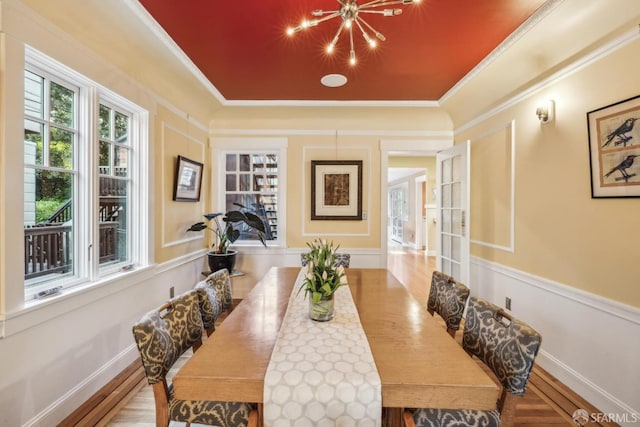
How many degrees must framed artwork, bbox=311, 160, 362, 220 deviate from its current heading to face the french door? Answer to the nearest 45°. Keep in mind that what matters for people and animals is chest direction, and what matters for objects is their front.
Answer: approximately 90° to its left

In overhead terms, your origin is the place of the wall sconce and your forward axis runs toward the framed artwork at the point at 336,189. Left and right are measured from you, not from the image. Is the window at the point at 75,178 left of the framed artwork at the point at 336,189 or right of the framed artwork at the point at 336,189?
left

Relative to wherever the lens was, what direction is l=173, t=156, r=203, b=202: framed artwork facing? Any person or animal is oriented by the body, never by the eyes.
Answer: facing the viewer and to the right of the viewer

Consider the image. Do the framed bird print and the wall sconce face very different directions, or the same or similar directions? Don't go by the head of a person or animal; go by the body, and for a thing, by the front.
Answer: same or similar directions

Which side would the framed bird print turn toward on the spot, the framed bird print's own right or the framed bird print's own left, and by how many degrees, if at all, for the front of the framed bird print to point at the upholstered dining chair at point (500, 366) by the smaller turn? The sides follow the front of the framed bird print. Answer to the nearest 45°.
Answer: approximately 45° to the framed bird print's own left

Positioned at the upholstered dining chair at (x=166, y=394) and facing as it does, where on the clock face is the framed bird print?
The framed bird print is roughly at 11 o'clock from the upholstered dining chair.

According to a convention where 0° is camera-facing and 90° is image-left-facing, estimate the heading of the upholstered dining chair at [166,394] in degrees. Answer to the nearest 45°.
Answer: approximately 315°

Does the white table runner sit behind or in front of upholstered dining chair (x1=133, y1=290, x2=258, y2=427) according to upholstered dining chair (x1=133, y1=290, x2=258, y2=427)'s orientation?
in front

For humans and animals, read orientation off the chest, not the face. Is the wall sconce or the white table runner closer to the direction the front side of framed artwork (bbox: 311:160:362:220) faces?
the white table runner

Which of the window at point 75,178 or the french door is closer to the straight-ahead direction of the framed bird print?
the window

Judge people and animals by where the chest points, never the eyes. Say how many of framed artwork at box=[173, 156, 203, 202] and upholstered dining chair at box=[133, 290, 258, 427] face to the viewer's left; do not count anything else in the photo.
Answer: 0

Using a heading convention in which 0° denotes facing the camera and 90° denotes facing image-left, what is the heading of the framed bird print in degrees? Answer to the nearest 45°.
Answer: approximately 45°

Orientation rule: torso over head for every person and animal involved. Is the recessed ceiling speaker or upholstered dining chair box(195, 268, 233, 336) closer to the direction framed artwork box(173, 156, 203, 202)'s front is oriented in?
the recessed ceiling speaker

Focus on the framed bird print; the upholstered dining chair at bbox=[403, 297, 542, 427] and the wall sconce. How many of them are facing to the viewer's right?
0

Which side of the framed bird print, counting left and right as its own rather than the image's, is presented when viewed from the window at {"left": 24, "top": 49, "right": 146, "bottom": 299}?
front

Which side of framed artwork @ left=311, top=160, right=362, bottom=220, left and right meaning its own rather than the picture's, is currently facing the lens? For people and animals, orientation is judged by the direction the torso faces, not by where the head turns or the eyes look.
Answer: front

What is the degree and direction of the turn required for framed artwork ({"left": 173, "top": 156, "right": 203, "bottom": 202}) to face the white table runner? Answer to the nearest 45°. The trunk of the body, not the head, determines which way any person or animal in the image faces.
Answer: approximately 45° to its right

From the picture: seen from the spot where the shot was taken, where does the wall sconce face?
facing the viewer and to the left of the viewer

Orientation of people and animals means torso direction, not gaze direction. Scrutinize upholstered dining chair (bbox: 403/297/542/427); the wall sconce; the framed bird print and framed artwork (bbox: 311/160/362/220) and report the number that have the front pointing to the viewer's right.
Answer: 0

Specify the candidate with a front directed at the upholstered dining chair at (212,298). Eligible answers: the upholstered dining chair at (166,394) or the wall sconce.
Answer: the wall sconce
